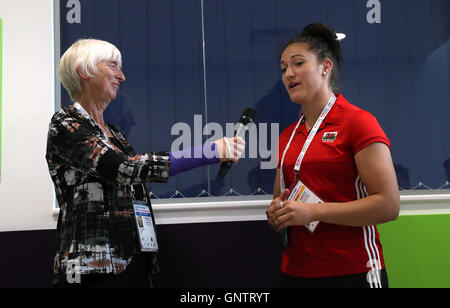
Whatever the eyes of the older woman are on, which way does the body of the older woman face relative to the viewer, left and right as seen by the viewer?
facing to the right of the viewer

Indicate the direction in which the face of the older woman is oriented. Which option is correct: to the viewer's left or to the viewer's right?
to the viewer's right
